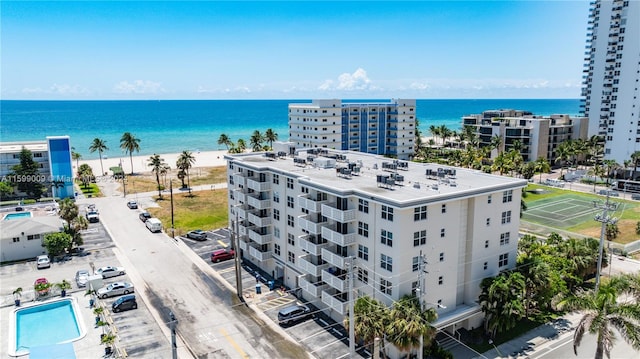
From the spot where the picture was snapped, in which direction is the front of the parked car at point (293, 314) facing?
facing away from the viewer and to the right of the viewer

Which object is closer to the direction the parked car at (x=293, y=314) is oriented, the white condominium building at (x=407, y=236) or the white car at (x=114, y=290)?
the white condominium building

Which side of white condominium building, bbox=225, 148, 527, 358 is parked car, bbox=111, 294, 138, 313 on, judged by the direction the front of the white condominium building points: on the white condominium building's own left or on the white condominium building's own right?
on the white condominium building's own right

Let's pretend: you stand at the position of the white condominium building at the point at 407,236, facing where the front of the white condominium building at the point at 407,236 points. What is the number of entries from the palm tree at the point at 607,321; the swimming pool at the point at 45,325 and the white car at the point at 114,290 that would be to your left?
1

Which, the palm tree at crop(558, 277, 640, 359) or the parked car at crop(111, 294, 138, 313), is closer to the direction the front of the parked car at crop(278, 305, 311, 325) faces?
the palm tree

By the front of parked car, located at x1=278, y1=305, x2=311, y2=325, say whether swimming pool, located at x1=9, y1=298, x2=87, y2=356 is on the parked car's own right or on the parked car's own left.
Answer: on the parked car's own left
